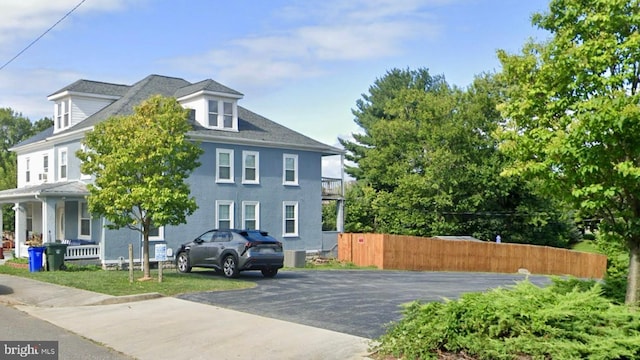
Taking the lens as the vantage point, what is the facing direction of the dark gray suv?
facing away from the viewer and to the left of the viewer

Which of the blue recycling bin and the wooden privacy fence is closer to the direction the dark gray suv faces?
the blue recycling bin

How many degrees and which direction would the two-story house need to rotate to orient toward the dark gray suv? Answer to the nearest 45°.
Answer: approximately 45° to its left

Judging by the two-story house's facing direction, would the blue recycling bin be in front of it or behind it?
in front

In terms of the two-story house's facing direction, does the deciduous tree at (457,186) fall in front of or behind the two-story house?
behind

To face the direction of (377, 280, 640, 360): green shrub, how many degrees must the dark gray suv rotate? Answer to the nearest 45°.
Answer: approximately 135° to its left

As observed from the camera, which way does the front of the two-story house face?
facing the viewer and to the left of the viewer

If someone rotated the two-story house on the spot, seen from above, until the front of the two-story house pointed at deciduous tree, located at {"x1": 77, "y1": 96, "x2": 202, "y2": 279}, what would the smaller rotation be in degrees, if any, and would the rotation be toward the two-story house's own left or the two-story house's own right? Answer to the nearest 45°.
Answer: approximately 45° to the two-story house's own left

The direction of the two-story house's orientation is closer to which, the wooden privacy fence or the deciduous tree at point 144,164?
the deciduous tree

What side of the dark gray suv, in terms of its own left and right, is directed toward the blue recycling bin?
front
